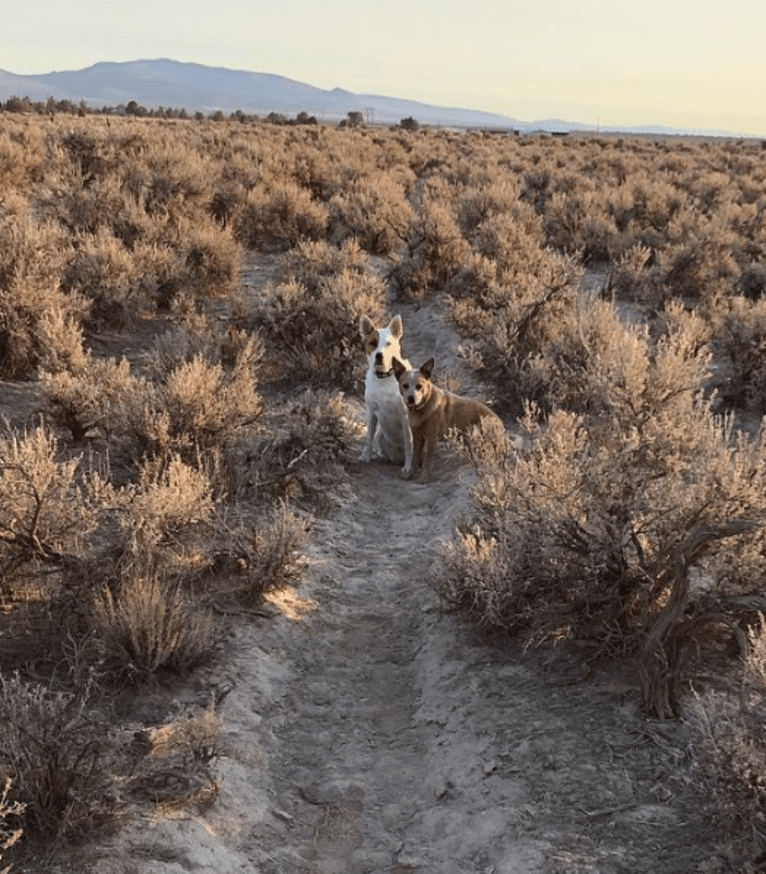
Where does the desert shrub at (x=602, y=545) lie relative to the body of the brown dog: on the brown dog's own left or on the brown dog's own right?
on the brown dog's own left

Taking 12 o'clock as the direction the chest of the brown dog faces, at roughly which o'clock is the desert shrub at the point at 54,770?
The desert shrub is roughly at 11 o'clock from the brown dog.

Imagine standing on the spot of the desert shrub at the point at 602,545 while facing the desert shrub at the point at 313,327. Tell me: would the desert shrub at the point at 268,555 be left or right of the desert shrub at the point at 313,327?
left

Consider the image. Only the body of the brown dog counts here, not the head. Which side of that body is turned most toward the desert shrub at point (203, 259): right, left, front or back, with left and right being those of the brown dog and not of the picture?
right

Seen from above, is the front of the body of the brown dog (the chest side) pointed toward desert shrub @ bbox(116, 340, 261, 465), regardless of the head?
yes

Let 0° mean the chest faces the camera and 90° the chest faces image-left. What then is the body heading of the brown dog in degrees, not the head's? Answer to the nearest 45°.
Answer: approximately 45°

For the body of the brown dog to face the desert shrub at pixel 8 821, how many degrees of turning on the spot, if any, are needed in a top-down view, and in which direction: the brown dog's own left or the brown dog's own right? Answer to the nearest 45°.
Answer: approximately 45° to the brown dog's own left

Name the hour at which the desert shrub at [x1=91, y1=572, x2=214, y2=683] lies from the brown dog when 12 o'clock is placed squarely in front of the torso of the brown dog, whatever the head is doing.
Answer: The desert shrub is roughly at 11 o'clock from the brown dog.

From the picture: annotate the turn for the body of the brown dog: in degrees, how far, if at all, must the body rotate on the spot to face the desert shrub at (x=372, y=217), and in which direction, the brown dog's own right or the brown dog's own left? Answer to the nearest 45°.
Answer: approximately 135° to the brown dog's own right
